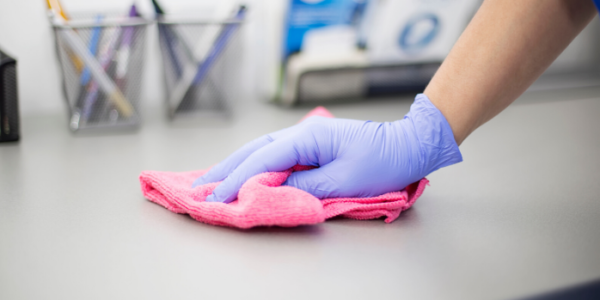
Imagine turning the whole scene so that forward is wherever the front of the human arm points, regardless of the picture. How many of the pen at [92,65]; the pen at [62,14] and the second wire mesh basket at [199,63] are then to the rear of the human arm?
0

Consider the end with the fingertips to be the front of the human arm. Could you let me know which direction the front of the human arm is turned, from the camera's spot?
facing to the left of the viewer

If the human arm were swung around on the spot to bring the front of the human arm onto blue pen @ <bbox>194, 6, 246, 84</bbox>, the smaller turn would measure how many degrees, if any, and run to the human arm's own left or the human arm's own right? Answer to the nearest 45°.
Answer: approximately 45° to the human arm's own right

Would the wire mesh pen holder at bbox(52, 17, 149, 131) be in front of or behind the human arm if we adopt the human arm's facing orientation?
in front

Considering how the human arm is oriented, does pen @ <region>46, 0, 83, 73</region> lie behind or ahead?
ahead

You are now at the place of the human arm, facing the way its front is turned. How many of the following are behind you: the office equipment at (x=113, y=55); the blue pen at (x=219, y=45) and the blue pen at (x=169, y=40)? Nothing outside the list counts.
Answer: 0

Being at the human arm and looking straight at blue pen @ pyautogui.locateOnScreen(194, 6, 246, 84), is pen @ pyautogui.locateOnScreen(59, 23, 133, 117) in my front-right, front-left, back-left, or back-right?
front-left

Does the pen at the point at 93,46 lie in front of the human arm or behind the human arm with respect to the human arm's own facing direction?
in front

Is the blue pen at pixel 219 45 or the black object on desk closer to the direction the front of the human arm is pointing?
the black object on desk
